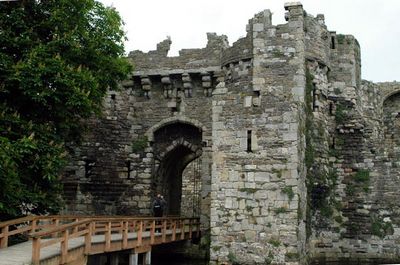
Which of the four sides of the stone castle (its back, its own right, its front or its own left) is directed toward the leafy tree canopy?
front

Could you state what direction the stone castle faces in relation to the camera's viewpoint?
facing the viewer and to the left of the viewer
